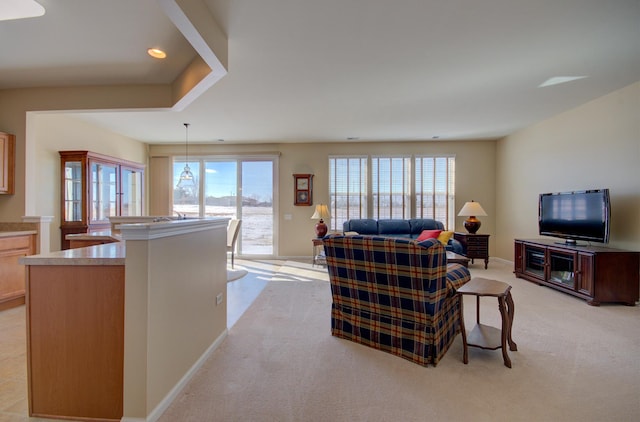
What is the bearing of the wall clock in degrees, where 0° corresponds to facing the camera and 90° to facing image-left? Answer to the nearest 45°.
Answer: approximately 0°

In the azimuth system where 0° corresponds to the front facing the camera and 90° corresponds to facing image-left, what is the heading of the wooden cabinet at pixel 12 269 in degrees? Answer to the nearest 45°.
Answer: approximately 315°

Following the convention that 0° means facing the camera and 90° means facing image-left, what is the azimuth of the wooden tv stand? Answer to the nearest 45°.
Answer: approximately 45°

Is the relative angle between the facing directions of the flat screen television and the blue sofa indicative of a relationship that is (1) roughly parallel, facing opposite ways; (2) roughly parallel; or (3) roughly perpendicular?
roughly perpendicular

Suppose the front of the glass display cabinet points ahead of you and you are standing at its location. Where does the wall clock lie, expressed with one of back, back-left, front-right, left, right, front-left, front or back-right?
front-left

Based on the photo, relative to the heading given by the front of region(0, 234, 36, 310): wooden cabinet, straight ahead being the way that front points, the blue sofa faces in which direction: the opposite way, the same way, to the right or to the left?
to the right

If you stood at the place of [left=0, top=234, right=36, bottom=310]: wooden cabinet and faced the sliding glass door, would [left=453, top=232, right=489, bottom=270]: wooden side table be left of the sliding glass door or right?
right

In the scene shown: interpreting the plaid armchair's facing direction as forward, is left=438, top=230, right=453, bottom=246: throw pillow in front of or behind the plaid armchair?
in front
